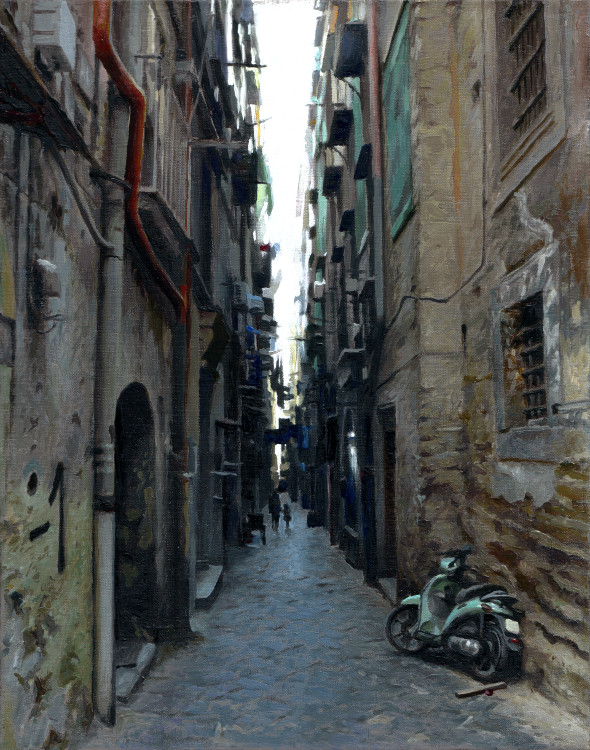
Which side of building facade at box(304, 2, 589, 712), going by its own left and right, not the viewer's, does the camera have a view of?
left

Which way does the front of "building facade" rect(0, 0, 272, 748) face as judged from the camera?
facing to the right of the viewer

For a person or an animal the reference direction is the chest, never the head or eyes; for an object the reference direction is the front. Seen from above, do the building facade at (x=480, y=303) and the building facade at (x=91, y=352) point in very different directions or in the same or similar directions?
very different directions

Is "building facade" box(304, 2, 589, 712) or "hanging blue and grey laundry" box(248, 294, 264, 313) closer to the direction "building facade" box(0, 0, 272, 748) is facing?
the building facade

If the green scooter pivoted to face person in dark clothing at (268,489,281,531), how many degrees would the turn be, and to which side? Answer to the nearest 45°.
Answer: approximately 45° to its right

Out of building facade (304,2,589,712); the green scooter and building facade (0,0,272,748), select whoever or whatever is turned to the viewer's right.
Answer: building facade (0,0,272,748)

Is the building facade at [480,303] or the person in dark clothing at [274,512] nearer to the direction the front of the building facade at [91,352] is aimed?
the building facade

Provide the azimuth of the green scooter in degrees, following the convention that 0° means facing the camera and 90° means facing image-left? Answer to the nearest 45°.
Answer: approximately 135°

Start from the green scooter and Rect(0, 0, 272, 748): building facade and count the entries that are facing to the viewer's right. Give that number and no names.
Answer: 1
